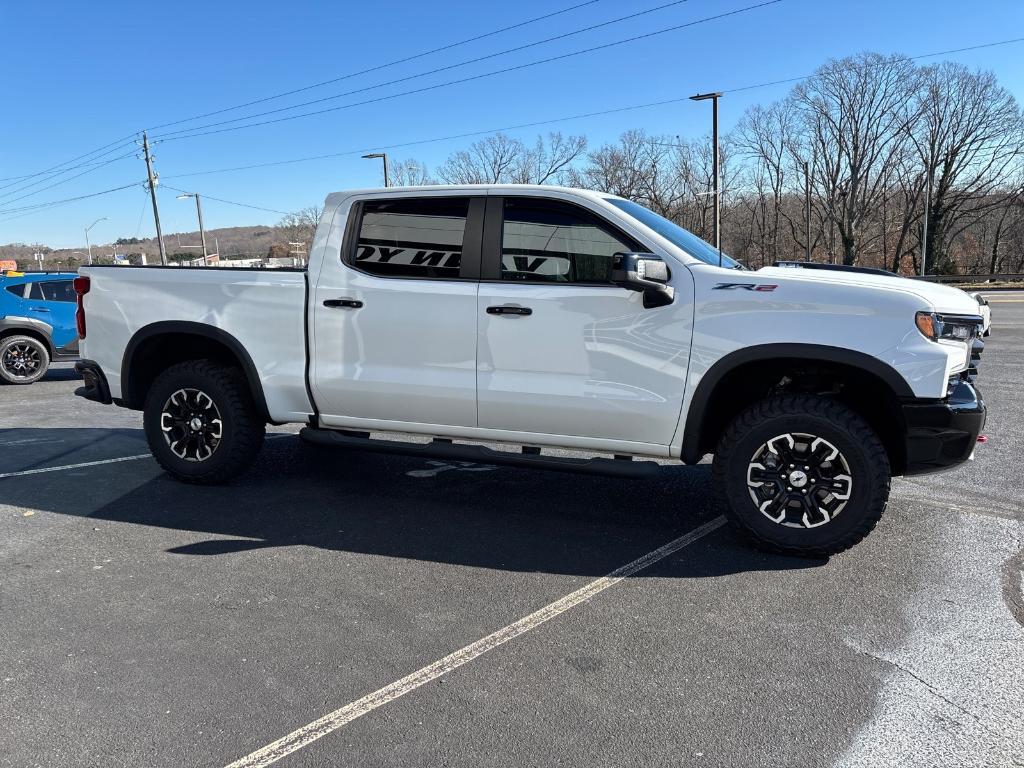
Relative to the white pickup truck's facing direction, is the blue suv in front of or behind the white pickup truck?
behind

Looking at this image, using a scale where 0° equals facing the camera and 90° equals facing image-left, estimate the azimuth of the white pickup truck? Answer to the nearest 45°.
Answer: approximately 270°
